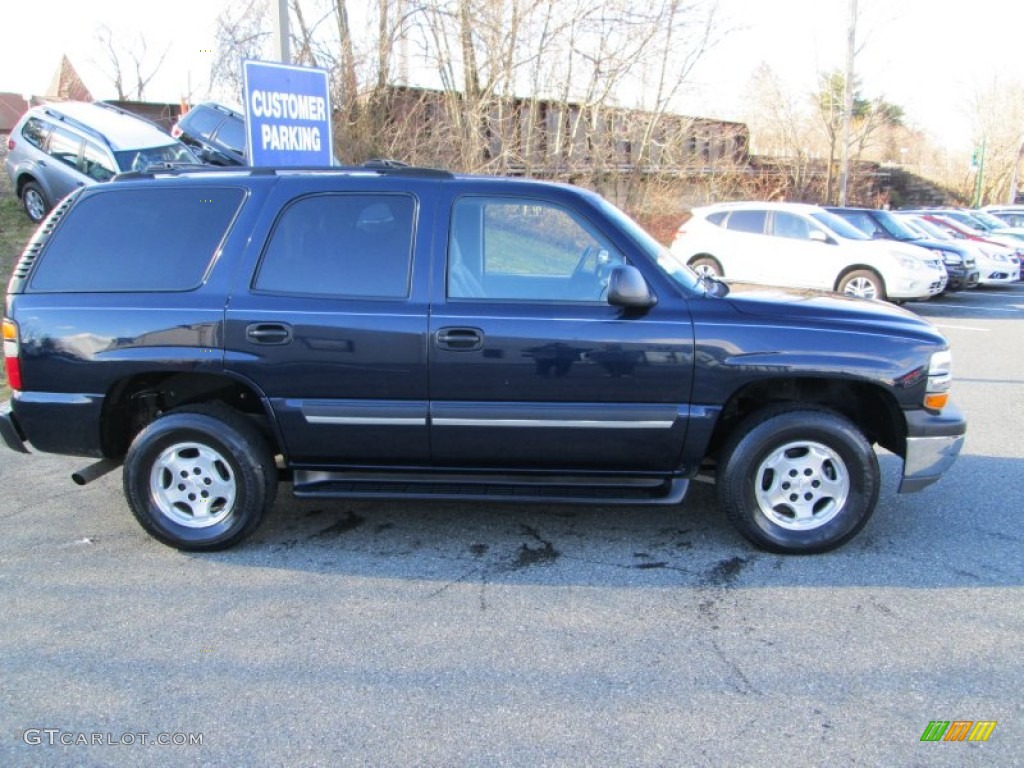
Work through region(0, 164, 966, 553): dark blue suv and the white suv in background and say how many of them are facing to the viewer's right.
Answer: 2

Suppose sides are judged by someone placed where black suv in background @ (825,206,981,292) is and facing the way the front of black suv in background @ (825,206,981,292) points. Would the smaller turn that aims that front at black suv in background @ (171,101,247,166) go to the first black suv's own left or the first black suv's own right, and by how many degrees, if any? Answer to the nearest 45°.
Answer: approximately 135° to the first black suv's own right

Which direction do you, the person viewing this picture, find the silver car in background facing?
facing the viewer and to the right of the viewer

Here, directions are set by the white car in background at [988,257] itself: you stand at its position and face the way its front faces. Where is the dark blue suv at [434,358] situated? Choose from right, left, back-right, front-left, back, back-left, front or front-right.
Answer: front-right

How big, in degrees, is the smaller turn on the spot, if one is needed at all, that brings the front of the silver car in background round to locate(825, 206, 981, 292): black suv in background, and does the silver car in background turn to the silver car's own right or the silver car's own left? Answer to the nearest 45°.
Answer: approximately 45° to the silver car's own left

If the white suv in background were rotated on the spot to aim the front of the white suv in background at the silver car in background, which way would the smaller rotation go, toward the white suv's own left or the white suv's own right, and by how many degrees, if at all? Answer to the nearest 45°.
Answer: approximately 180°

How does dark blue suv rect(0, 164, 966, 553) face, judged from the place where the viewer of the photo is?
facing to the right of the viewer

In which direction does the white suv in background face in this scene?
to the viewer's right
